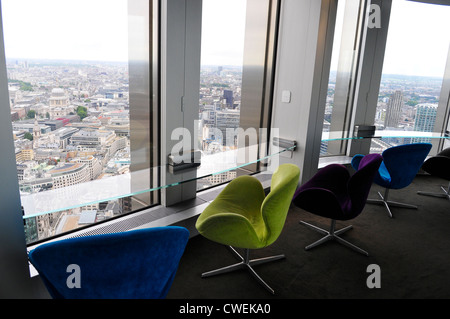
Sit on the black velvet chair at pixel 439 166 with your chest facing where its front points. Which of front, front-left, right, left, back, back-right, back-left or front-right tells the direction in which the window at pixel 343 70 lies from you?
front

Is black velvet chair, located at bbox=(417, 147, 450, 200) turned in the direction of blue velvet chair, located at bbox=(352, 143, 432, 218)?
no

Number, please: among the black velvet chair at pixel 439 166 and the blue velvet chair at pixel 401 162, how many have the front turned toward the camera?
0

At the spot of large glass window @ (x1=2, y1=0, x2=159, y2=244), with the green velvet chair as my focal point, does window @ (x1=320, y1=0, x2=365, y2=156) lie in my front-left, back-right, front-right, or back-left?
front-left

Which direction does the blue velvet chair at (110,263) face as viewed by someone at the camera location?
facing away from the viewer and to the left of the viewer

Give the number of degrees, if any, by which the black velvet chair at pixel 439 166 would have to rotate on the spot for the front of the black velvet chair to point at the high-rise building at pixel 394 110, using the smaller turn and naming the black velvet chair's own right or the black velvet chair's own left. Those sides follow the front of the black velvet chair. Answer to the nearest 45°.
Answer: approximately 45° to the black velvet chair's own right

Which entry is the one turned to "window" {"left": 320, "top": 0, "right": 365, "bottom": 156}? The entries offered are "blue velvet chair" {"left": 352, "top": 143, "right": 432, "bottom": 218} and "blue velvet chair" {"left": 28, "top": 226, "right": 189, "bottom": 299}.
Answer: "blue velvet chair" {"left": 352, "top": 143, "right": 432, "bottom": 218}

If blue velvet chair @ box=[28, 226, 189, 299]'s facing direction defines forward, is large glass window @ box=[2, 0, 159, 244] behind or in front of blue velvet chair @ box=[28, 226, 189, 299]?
in front

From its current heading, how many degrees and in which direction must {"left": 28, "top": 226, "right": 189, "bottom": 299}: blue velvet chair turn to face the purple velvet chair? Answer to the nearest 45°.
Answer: approximately 90° to its right

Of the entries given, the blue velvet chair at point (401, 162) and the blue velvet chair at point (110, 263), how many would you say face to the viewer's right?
0

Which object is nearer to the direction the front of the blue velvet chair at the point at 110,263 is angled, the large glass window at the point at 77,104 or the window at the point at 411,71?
the large glass window

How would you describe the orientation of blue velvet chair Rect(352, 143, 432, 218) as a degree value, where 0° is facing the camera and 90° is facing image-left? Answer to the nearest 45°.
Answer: approximately 135°

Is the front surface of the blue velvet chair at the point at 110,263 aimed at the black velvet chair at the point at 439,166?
no

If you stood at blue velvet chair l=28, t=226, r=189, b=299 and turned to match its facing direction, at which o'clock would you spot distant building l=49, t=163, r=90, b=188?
The distant building is roughly at 1 o'clock from the blue velvet chair.

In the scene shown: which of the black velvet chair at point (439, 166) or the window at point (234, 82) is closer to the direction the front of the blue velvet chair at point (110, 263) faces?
the window

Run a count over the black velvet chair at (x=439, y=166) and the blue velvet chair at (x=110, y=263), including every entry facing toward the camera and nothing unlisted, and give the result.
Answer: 0
